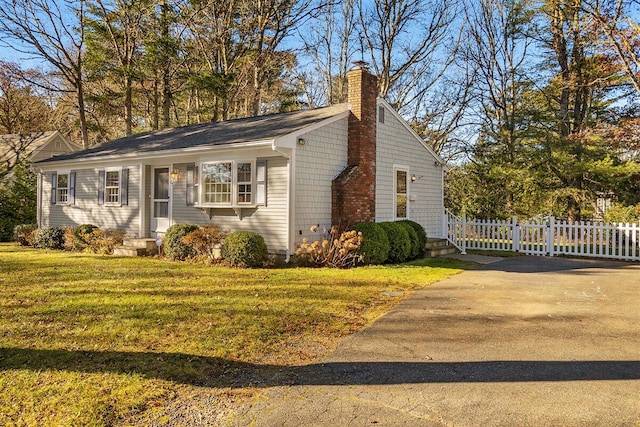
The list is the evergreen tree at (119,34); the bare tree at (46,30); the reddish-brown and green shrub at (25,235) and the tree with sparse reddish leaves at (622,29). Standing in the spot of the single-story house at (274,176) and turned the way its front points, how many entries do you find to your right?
3

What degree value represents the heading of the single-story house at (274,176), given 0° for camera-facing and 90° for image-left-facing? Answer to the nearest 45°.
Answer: approximately 45°

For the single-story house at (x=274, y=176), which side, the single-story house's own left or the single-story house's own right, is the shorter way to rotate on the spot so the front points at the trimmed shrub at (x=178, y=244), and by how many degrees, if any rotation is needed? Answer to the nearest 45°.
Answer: approximately 45° to the single-story house's own right

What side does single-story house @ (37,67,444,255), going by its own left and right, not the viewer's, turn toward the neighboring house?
right

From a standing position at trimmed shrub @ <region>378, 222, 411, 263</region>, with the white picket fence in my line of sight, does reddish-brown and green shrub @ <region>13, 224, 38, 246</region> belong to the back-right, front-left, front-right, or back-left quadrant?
back-left

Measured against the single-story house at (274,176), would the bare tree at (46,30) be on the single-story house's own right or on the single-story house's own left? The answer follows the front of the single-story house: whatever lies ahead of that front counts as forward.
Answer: on the single-story house's own right

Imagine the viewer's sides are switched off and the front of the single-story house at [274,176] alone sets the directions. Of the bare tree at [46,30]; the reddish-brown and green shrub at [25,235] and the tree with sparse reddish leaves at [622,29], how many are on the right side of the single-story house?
2

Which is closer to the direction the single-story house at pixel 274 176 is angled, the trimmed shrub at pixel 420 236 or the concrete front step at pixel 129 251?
the concrete front step
